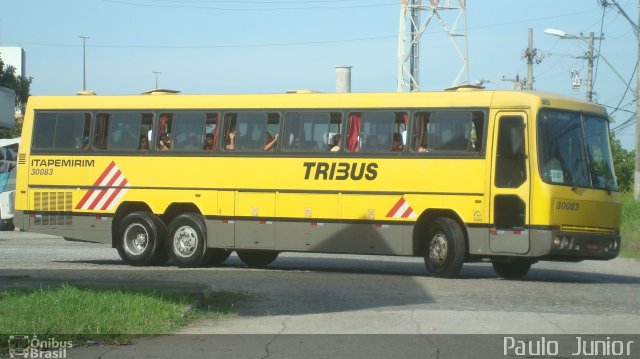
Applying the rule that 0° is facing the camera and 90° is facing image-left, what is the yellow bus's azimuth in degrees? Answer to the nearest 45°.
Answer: approximately 315°
